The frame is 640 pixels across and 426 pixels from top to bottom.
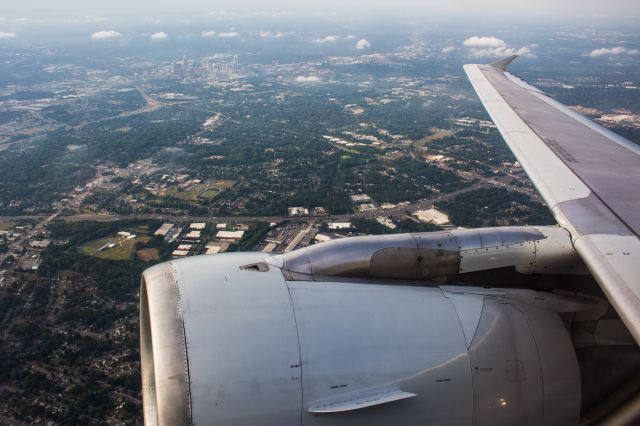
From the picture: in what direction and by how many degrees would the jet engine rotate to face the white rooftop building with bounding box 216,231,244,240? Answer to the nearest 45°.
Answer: approximately 90° to its right

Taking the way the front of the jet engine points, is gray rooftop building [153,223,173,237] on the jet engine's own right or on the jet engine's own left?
on the jet engine's own right

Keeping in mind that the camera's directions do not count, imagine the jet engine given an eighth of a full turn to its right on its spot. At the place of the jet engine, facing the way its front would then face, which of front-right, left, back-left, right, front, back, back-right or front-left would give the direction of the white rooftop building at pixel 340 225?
front-right

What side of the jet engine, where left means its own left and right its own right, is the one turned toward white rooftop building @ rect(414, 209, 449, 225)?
right

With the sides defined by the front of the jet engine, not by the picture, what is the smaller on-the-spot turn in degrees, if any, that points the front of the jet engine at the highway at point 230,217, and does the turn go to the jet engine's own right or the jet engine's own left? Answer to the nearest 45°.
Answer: approximately 90° to the jet engine's own right

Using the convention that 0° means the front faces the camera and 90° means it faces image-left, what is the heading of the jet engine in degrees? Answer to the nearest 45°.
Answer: approximately 90°

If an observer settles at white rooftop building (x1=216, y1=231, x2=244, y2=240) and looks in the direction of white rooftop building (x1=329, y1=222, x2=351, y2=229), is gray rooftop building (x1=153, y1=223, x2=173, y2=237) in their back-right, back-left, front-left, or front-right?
back-left
